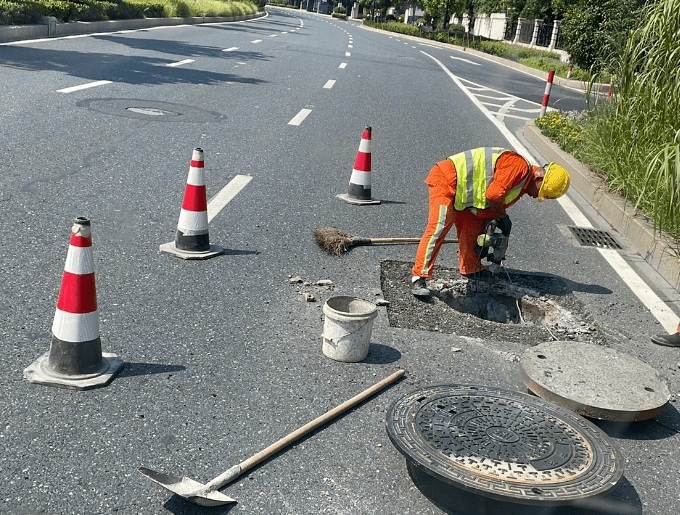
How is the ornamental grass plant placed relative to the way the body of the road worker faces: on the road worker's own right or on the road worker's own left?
on the road worker's own left

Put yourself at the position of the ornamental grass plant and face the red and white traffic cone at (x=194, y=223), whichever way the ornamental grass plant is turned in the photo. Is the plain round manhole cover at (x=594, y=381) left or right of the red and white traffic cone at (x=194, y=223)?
left

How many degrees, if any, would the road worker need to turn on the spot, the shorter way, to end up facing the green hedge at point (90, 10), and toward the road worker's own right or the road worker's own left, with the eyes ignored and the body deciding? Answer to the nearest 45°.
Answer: approximately 135° to the road worker's own left

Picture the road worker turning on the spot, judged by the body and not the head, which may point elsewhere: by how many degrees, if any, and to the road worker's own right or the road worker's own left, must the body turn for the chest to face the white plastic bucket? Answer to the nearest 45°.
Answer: approximately 90° to the road worker's own right

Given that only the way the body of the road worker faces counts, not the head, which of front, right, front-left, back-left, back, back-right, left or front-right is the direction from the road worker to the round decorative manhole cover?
right

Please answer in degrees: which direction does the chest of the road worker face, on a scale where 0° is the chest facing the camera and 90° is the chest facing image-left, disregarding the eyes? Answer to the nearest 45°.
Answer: approximately 270°

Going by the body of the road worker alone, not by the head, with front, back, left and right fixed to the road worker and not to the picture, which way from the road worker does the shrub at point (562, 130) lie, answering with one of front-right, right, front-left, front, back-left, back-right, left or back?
left

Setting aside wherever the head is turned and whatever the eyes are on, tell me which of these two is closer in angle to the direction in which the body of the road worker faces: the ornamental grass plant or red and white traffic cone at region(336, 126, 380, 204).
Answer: the ornamental grass plant

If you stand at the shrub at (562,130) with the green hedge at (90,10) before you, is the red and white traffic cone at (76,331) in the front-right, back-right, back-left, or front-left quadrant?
back-left

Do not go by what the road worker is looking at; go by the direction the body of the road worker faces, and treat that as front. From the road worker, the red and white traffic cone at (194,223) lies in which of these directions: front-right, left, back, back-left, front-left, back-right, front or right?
back

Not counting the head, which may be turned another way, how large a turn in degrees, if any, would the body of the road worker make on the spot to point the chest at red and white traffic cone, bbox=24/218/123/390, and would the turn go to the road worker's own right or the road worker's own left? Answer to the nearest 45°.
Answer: approximately 135° to the road worker's own right
